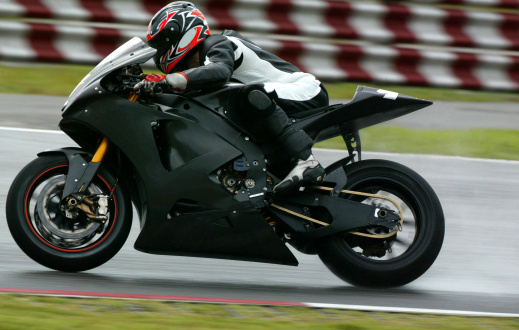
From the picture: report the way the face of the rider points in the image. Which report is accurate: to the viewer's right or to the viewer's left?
to the viewer's left

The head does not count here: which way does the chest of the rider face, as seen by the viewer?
to the viewer's left

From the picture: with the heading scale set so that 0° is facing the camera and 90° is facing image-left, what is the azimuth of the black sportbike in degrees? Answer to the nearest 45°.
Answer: approximately 90°
